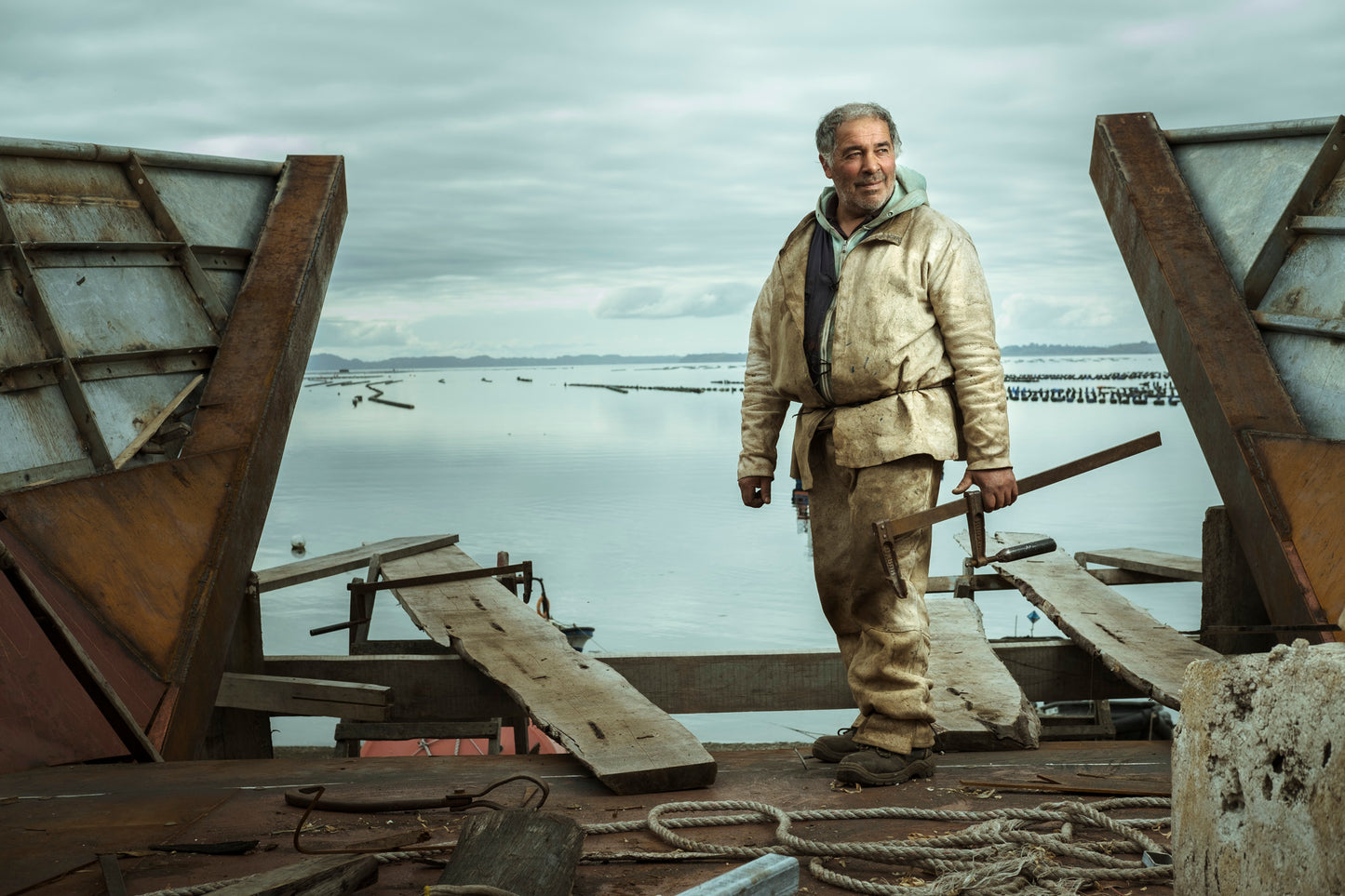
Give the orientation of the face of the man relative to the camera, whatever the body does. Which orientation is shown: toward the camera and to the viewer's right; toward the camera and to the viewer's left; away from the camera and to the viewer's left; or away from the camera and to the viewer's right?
toward the camera and to the viewer's right

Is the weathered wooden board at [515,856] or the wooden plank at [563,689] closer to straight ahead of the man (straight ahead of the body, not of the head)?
the weathered wooden board

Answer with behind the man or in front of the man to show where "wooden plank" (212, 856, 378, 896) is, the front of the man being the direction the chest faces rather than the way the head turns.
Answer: in front

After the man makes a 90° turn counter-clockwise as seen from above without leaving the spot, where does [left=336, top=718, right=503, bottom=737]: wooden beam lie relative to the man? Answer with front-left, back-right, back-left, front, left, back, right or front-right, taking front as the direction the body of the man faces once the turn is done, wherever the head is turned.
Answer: back

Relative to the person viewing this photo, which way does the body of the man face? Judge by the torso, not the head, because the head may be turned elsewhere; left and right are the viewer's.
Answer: facing the viewer and to the left of the viewer

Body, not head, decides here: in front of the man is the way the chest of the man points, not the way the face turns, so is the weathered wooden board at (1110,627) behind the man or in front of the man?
behind

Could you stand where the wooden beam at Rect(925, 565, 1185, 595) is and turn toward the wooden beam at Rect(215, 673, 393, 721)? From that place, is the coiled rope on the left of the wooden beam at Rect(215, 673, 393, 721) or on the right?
left

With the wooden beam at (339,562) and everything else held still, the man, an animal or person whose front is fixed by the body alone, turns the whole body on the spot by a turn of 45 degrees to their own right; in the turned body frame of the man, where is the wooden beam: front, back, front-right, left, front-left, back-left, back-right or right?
front-right

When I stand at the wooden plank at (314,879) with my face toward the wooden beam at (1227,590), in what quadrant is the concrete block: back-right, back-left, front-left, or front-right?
front-right

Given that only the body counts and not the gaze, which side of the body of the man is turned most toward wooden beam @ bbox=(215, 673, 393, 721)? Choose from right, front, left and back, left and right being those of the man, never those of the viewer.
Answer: right

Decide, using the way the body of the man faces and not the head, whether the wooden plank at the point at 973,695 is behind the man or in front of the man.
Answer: behind

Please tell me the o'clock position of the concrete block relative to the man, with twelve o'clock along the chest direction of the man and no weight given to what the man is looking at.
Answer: The concrete block is roughly at 10 o'clock from the man.

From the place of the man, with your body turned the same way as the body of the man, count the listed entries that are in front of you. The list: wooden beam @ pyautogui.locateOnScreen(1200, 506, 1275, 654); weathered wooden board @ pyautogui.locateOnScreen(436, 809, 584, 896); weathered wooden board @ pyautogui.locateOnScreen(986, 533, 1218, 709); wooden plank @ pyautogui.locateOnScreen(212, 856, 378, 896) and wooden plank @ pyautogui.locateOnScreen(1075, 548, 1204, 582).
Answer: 2
